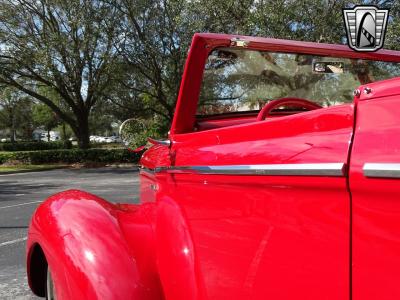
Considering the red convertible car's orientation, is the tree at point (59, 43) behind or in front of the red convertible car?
in front

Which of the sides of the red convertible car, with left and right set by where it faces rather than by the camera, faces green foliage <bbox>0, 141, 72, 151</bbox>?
front

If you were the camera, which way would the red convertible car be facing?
facing away from the viewer and to the left of the viewer
